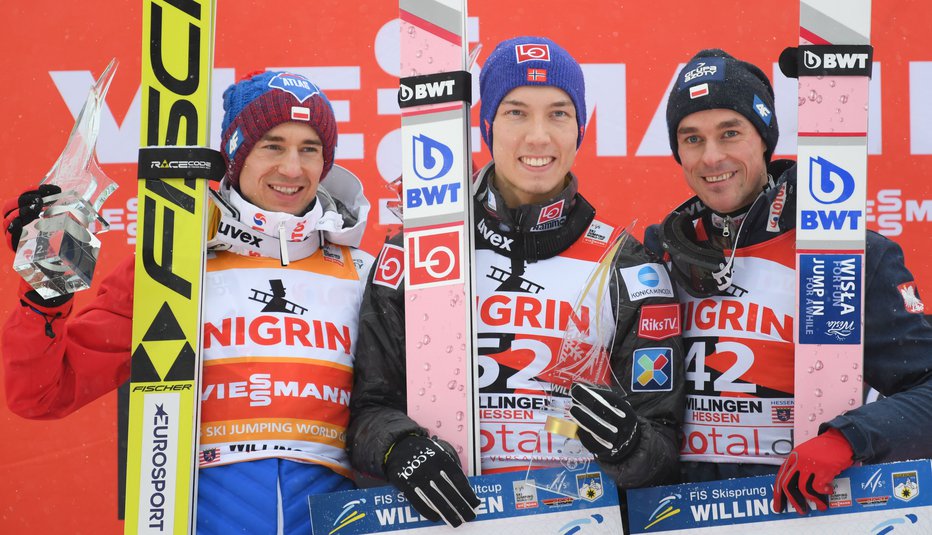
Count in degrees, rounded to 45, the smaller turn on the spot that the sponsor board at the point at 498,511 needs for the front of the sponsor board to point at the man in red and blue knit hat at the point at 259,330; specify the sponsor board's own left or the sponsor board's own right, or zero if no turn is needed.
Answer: approximately 90° to the sponsor board's own right

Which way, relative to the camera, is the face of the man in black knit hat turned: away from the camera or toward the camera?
toward the camera

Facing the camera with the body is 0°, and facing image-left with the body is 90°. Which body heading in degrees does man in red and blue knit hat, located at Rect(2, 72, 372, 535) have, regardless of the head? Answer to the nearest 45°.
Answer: approximately 0°

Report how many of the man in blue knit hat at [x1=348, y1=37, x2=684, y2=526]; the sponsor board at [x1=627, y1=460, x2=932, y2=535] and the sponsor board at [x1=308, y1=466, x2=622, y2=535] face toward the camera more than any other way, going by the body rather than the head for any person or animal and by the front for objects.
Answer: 3

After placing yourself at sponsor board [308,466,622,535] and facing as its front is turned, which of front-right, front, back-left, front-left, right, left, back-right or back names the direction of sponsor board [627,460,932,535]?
left

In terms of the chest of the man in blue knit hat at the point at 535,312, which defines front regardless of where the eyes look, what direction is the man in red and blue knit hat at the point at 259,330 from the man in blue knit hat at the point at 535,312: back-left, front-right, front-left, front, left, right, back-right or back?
right

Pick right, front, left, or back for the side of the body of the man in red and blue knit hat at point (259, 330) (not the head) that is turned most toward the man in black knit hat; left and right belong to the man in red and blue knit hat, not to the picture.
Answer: left

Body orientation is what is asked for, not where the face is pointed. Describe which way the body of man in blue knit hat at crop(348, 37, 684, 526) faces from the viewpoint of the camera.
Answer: toward the camera

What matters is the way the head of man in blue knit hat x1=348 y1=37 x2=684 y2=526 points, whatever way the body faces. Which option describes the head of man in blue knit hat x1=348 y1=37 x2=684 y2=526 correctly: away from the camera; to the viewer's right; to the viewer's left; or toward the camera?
toward the camera

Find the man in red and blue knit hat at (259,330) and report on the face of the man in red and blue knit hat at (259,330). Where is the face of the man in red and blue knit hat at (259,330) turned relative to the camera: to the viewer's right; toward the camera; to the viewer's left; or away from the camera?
toward the camera

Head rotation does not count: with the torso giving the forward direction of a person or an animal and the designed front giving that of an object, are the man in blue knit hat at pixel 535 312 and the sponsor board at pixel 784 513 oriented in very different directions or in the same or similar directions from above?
same or similar directions

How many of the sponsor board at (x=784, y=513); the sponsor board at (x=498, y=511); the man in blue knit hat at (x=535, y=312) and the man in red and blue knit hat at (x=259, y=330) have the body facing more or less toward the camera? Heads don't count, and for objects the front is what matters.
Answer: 4

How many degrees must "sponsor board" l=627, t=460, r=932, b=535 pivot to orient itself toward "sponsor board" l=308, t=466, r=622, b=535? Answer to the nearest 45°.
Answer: approximately 90° to its right

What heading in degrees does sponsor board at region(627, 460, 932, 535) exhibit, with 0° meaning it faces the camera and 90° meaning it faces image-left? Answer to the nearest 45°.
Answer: approximately 0°

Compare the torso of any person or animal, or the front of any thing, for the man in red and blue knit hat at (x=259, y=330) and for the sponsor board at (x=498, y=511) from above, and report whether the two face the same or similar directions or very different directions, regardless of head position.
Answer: same or similar directions
